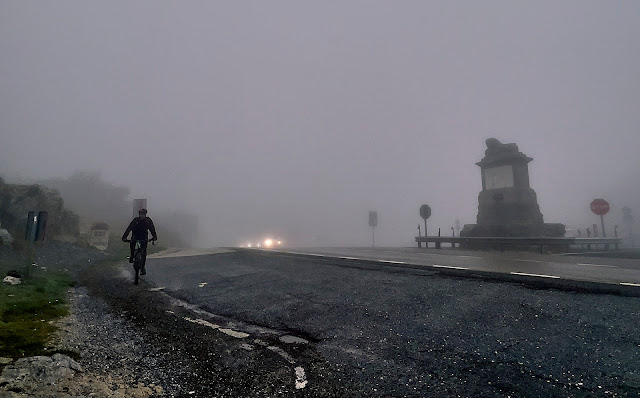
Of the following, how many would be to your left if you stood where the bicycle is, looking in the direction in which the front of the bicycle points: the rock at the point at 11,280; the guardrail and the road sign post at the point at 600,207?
2

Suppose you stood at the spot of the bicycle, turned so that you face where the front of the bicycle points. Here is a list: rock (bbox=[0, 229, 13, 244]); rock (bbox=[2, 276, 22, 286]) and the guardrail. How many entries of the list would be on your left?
1

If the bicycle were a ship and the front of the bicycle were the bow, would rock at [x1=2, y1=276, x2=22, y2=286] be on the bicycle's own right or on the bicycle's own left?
on the bicycle's own right

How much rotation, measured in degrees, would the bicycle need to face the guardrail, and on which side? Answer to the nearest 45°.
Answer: approximately 90° to its left

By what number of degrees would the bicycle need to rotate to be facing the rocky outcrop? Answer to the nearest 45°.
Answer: approximately 135° to its right

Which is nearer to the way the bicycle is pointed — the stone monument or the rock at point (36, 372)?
the rock

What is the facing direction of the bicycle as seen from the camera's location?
facing the viewer

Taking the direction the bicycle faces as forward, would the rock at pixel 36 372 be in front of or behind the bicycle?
in front

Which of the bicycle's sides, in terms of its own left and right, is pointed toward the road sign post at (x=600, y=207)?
left

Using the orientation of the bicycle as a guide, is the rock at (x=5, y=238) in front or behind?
behind

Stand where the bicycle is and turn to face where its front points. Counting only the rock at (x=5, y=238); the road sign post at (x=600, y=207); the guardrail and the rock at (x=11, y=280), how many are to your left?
2

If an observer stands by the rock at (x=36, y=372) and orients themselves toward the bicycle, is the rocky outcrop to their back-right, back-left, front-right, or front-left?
front-left

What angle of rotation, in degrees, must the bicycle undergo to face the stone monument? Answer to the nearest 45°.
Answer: approximately 90° to its left
